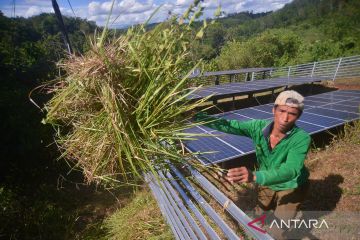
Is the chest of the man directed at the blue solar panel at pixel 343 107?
no

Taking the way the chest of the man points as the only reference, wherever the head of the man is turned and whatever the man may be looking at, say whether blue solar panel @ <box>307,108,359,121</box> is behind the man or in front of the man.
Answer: behind

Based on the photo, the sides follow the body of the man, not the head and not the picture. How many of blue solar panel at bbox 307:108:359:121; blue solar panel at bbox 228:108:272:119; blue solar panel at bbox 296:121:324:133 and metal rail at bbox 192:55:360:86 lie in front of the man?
0

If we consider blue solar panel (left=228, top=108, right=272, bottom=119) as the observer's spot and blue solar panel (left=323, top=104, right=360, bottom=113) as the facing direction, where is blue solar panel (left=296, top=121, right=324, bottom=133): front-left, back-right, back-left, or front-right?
front-right

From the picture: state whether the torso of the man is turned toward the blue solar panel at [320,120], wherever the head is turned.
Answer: no

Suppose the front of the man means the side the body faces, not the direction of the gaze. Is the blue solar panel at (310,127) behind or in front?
behind

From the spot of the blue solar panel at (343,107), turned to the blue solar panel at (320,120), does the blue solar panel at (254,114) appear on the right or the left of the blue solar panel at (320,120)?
right

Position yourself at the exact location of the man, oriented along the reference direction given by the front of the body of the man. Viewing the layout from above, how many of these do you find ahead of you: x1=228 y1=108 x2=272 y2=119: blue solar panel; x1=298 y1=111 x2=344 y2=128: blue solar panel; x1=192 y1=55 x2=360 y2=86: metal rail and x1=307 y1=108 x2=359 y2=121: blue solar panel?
0

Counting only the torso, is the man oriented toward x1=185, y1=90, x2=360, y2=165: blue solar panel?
no

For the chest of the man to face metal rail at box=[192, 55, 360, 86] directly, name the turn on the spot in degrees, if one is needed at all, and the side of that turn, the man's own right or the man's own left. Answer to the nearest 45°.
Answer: approximately 135° to the man's own right

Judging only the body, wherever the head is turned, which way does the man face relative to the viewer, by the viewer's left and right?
facing the viewer and to the left of the viewer
